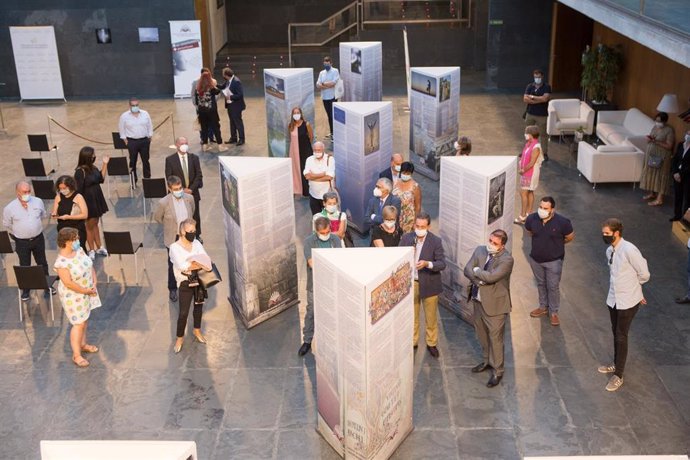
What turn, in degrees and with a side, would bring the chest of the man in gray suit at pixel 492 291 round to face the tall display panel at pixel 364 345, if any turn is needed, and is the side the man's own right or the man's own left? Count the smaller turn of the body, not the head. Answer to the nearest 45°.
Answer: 0° — they already face it

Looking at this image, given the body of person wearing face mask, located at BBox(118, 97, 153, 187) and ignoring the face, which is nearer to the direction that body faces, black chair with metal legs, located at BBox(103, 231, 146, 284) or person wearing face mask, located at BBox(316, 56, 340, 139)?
the black chair with metal legs

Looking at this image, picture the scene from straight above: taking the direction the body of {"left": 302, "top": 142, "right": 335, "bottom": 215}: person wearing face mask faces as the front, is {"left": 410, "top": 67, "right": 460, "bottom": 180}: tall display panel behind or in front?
behind

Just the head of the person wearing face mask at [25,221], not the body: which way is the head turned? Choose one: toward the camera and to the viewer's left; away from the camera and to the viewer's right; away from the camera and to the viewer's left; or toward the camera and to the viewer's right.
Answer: toward the camera and to the viewer's right

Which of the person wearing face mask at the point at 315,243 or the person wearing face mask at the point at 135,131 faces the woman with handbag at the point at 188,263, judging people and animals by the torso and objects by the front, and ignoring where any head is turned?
the person wearing face mask at the point at 135,131

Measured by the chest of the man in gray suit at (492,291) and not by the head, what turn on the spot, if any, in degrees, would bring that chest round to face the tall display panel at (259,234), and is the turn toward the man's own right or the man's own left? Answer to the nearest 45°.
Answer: approximately 45° to the man's own right

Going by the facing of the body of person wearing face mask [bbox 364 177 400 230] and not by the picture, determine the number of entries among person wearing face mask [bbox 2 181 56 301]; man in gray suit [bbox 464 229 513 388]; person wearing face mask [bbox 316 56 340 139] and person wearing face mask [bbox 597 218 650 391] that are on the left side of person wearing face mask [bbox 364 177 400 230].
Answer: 2

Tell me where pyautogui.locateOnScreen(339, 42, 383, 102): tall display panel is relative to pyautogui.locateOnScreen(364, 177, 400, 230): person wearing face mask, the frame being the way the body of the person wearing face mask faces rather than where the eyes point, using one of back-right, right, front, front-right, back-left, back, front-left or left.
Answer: back-right
